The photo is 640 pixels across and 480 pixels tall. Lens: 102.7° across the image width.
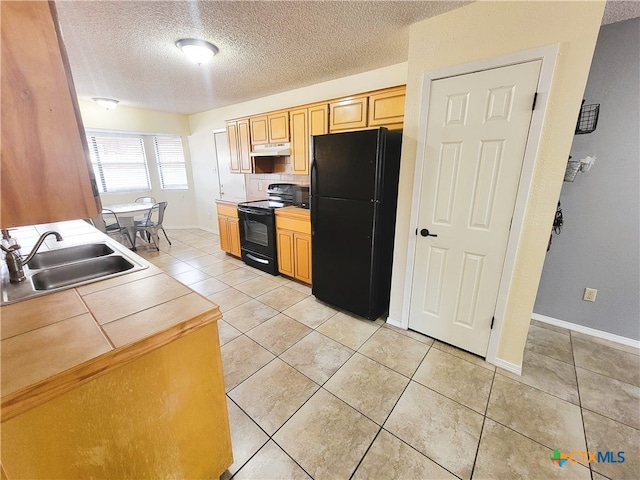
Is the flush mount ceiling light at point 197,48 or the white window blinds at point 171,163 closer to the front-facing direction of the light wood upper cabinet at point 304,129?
the flush mount ceiling light

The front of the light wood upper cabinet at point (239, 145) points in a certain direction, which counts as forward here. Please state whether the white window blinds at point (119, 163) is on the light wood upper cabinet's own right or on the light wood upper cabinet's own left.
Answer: on the light wood upper cabinet's own right

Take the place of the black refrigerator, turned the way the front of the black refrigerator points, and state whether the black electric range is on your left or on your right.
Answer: on your right

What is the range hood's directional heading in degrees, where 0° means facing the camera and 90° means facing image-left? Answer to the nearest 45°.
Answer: approximately 45°

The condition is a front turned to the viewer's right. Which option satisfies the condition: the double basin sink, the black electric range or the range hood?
the double basin sink

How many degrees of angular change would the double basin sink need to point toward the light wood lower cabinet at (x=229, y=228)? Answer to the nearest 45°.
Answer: approximately 45° to its left

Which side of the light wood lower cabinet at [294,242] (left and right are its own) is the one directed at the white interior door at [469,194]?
left

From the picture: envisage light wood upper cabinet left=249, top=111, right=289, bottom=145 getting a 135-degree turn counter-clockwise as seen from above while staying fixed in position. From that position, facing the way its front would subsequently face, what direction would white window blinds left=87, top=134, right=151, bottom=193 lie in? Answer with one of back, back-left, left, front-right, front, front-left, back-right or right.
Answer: back-left

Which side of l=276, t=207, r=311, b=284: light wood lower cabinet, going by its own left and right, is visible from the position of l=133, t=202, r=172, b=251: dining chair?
right

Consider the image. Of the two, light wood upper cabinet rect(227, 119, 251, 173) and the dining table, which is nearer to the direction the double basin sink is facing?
the light wood upper cabinet

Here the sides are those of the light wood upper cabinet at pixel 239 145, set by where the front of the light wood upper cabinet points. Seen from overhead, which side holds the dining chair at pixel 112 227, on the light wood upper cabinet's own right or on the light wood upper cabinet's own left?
on the light wood upper cabinet's own right

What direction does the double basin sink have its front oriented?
to the viewer's right

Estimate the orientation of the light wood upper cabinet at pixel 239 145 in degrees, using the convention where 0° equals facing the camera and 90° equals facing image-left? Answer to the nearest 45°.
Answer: approximately 45°

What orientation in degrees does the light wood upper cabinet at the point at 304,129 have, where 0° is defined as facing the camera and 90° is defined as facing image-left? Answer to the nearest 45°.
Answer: approximately 45°
